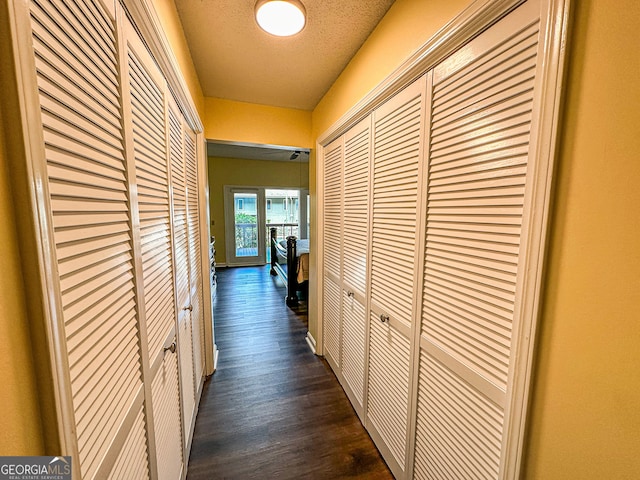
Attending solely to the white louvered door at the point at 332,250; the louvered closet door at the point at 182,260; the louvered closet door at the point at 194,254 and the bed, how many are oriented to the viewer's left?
2

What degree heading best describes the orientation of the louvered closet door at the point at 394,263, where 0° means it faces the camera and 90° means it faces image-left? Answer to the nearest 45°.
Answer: approximately 45°

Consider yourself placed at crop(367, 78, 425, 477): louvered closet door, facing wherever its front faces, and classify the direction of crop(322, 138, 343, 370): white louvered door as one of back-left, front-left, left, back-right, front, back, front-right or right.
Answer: right

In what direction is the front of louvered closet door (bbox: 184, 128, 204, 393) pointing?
to the viewer's right

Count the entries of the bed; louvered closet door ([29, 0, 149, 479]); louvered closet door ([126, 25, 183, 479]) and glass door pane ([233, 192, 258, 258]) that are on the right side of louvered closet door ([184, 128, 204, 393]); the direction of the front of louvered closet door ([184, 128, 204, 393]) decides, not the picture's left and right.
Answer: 2

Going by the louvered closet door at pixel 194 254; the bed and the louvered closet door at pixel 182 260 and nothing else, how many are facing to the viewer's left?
1

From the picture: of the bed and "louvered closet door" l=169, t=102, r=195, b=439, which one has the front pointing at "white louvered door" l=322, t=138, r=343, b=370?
the louvered closet door

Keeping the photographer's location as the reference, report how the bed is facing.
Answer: facing to the left of the viewer

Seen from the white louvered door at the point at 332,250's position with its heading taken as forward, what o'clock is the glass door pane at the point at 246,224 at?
The glass door pane is roughly at 2 o'clock from the white louvered door.

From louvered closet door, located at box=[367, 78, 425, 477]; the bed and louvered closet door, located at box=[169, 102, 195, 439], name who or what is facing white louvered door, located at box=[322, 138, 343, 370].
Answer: louvered closet door, located at box=[169, 102, 195, 439]

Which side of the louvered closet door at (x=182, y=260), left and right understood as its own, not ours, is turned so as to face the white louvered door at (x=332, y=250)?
front

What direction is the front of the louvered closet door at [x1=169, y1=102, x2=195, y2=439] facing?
to the viewer's right

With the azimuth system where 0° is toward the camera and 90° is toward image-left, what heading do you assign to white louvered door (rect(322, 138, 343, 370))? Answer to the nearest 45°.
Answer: approximately 90°

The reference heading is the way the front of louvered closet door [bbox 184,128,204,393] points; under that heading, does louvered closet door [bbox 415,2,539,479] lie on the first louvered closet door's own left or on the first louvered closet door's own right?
on the first louvered closet door's own right

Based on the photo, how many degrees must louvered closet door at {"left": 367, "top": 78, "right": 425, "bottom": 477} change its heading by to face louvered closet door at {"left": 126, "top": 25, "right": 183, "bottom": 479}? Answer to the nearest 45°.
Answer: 0° — it already faces it

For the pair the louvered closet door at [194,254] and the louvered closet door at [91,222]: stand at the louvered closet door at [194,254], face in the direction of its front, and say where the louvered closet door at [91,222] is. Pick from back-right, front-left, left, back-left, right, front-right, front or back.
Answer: right
